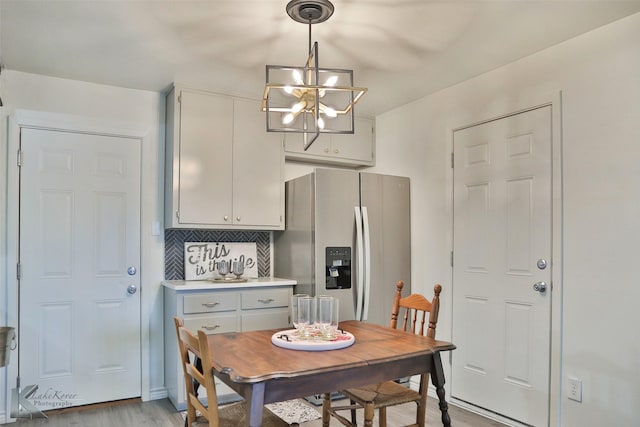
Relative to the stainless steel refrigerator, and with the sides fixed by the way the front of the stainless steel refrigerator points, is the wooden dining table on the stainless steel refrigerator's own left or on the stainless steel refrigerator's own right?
on the stainless steel refrigerator's own right

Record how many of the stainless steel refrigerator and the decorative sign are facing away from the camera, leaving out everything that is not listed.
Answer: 0

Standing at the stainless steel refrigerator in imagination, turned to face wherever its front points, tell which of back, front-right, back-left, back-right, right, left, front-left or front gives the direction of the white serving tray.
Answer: front-right

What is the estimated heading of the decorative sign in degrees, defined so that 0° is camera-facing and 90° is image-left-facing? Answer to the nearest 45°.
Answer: approximately 0°

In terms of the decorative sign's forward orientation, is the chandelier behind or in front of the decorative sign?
in front

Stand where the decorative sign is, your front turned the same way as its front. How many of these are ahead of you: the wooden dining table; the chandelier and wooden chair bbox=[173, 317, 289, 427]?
3

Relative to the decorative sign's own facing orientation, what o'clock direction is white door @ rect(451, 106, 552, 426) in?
The white door is roughly at 10 o'clock from the decorative sign.

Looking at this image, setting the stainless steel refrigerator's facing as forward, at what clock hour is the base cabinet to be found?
The base cabinet is roughly at 4 o'clock from the stainless steel refrigerator.

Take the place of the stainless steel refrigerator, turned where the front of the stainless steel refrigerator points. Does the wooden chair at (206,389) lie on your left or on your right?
on your right

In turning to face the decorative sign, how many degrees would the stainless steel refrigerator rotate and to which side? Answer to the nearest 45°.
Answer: approximately 135° to its right

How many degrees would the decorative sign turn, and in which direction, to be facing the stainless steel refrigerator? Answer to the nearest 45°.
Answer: approximately 90° to its left
